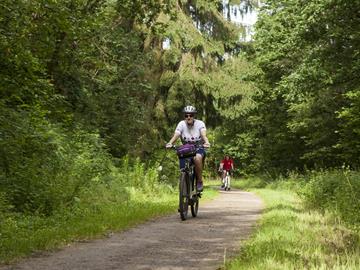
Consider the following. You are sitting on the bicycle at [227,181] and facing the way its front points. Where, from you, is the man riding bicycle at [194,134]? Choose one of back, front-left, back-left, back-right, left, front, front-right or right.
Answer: front

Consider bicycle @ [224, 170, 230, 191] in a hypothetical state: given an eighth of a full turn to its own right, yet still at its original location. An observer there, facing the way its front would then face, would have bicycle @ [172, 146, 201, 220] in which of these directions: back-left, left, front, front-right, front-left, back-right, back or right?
front-left

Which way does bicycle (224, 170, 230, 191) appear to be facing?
toward the camera

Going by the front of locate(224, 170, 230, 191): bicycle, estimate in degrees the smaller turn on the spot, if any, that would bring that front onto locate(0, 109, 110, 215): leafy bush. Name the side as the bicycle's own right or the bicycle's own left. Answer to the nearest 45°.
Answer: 0° — it already faces it

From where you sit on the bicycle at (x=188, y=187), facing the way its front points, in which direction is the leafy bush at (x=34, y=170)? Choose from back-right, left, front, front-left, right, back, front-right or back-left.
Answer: right

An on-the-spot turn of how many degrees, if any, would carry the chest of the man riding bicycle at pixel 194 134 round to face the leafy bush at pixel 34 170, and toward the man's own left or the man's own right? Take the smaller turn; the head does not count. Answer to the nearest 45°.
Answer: approximately 90° to the man's own right

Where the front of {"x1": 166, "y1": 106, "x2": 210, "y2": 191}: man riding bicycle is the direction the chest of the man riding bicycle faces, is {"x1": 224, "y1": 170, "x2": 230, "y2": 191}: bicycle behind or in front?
behind
